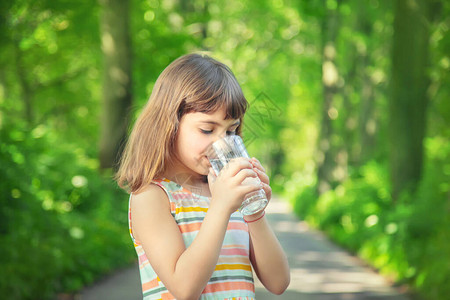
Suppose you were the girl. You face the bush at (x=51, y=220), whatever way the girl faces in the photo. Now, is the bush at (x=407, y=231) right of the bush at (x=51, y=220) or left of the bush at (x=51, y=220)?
right

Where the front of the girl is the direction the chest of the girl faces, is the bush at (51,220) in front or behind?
behind

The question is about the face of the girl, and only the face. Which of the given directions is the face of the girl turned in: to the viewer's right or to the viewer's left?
to the viewer's right

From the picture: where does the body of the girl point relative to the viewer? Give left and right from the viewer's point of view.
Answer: facing the viewer and to the right of the viewer
